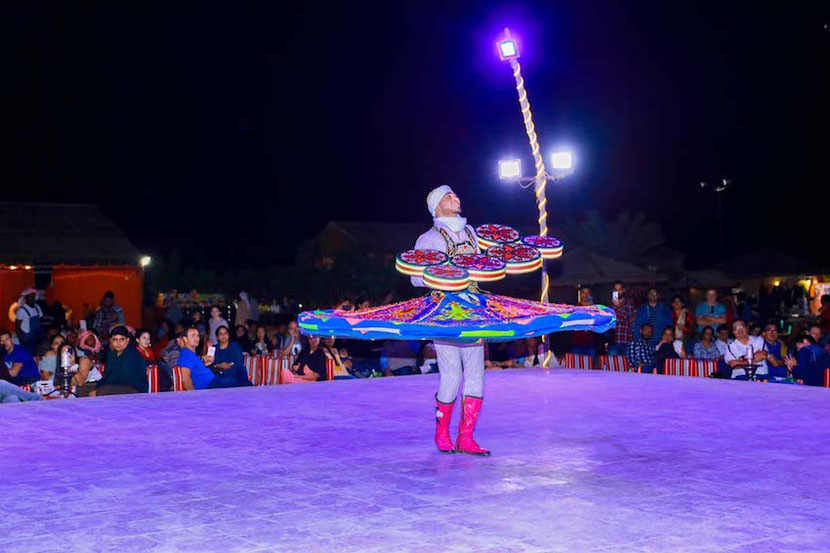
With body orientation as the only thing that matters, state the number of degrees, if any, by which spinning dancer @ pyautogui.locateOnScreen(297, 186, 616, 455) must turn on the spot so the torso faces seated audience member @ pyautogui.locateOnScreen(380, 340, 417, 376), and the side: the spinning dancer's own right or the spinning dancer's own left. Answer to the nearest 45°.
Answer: approximately 135° to the spinning dancer's own left

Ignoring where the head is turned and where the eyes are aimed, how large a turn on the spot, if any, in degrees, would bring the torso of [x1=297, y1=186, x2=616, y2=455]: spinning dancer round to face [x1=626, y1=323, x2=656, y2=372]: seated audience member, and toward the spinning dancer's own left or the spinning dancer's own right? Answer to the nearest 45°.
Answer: approximately 135° to the spinning dancer's own left

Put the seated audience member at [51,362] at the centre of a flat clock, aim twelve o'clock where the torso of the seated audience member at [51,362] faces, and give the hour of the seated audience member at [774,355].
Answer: the seated audience member at [774,355] is roughly at 11 o'clock from the seated audience member at [51,362].

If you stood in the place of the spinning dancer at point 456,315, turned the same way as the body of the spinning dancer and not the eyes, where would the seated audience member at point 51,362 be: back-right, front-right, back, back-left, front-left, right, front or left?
back
